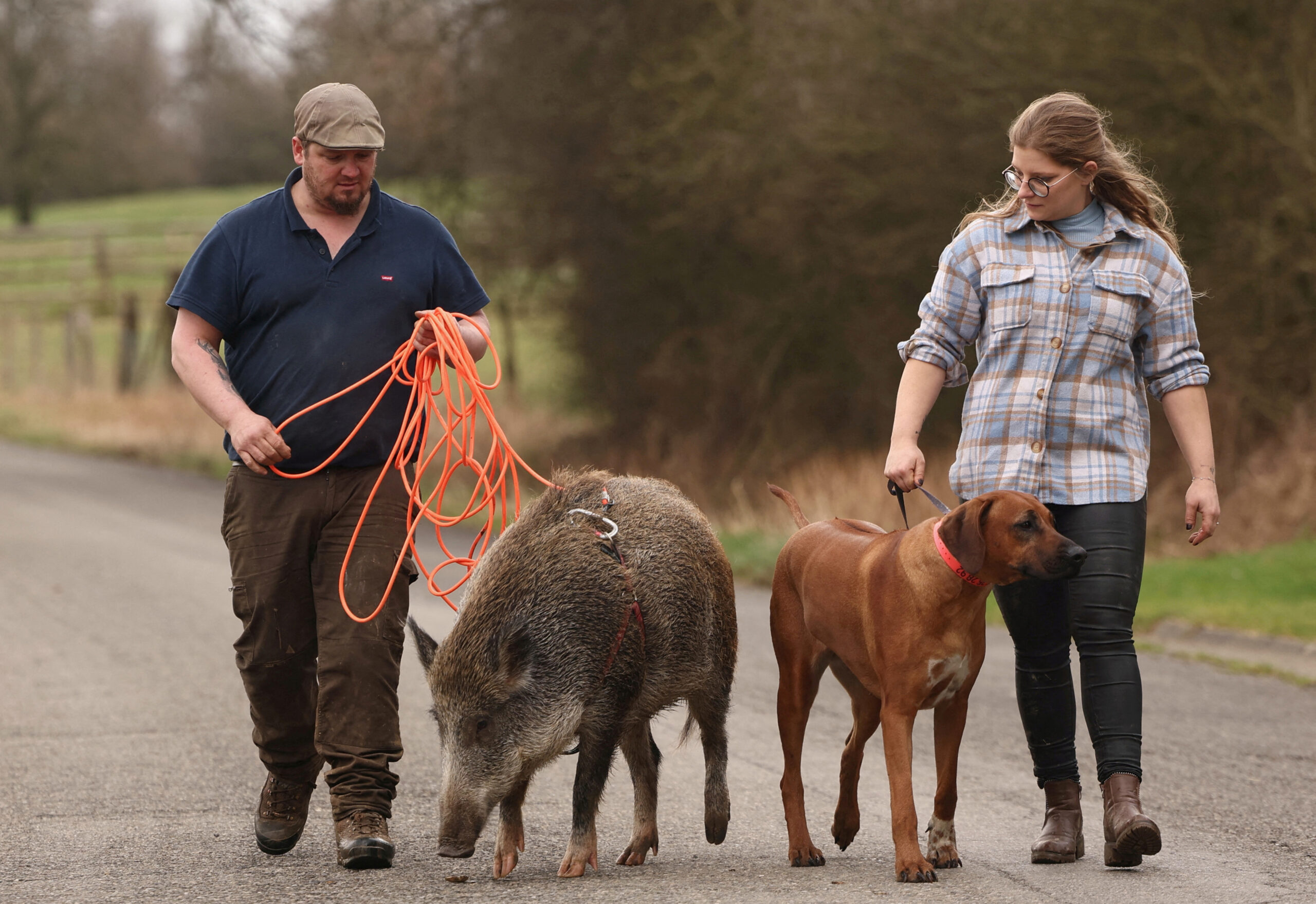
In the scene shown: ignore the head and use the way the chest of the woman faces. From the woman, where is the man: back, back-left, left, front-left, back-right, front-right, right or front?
right

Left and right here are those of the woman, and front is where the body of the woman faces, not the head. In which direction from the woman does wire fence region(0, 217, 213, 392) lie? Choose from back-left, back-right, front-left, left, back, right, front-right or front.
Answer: back-right

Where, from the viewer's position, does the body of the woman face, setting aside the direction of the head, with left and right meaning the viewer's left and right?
facing the viewer

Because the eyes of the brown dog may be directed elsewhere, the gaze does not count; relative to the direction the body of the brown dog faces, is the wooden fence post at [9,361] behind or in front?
behind

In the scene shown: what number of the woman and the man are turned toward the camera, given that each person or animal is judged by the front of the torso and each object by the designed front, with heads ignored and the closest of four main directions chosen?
2

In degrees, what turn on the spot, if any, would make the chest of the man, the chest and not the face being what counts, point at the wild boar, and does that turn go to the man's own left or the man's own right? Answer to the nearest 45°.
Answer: approximately 45° to the man's own left

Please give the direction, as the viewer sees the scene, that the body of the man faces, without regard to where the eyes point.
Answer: toward the camera

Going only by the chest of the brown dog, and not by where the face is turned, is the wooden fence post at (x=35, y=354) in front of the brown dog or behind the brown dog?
behind

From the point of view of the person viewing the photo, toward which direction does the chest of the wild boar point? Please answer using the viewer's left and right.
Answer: facing the viewer and to the left of the viewer

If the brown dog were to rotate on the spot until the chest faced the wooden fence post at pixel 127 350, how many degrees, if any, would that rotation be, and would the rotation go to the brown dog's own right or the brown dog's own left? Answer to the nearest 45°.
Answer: approximately 180°

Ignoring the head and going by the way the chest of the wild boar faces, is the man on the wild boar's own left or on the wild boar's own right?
on the wild boar's own right
